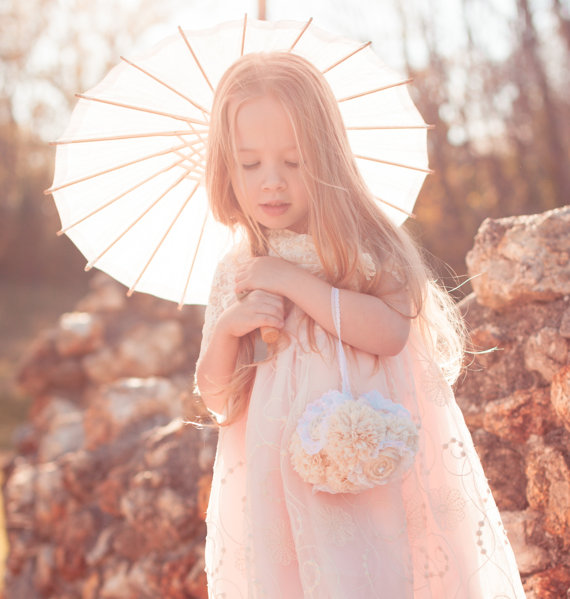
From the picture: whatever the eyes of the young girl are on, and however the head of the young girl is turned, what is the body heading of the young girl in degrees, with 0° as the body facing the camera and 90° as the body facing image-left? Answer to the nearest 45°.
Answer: approximately 45°

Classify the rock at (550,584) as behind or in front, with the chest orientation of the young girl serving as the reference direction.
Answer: behind

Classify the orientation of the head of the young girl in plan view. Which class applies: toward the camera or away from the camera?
toward the camera

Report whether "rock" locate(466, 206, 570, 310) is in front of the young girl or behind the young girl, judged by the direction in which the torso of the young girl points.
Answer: behind

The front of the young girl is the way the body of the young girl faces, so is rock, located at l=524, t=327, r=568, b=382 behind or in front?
behind

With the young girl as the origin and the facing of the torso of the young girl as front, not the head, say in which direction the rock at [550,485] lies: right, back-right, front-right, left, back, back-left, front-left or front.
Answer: back

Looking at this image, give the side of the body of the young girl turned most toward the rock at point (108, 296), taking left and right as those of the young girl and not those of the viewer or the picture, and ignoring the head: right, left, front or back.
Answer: right

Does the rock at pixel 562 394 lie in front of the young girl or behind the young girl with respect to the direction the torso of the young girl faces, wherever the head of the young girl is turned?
behind
